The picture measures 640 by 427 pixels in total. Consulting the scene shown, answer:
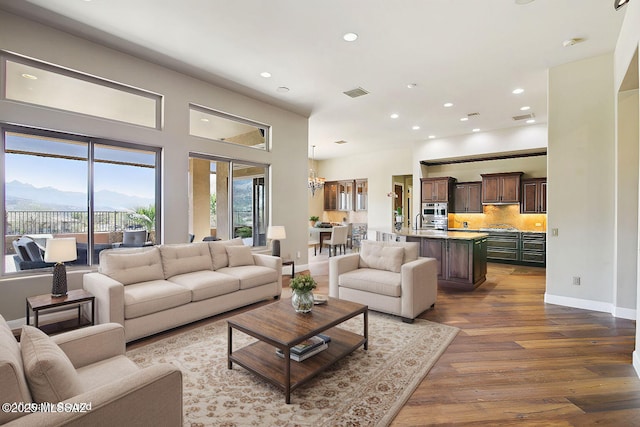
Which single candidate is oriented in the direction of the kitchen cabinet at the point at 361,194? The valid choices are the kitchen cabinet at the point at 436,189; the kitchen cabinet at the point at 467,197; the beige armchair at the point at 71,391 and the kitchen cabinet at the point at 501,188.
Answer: the beige armchair

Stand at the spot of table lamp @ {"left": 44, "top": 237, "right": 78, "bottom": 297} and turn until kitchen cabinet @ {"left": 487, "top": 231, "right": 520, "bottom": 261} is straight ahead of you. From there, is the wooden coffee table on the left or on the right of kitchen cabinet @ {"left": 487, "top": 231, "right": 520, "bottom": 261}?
right

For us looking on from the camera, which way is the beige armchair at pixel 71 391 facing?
facing away from the viewer and to the right of the viewer

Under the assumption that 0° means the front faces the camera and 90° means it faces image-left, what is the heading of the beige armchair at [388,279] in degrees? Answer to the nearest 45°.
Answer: approximately 45°

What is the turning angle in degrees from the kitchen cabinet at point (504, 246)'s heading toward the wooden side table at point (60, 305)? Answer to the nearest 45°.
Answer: approximately 45° to its right

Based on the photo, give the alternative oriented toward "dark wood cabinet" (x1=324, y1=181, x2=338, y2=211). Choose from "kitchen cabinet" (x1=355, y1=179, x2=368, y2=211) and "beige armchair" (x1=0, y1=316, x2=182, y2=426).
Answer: the beige armchair

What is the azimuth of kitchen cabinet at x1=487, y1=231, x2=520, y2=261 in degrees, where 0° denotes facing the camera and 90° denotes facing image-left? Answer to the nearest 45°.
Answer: approximately 0°

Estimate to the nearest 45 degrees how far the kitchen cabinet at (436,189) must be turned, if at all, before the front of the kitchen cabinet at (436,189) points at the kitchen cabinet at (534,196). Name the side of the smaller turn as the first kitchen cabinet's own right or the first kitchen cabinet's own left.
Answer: approximately 90° to the first kitchen cabinet's own left
